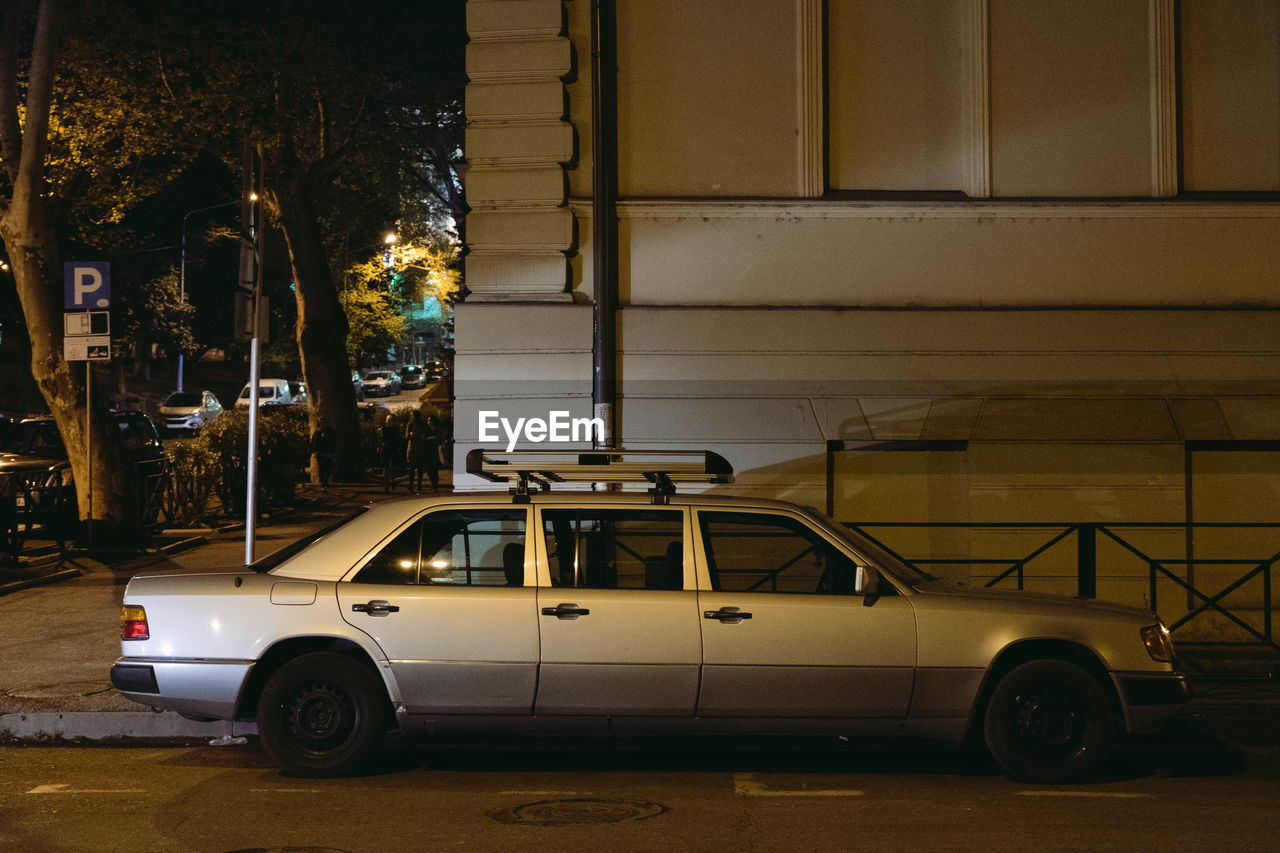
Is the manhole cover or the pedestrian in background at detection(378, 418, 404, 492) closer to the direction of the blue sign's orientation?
the manhole cover

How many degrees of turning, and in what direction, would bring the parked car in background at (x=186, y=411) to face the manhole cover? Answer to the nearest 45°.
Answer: approximately 45° to its left

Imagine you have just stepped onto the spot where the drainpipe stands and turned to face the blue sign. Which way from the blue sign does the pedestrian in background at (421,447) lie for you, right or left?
right

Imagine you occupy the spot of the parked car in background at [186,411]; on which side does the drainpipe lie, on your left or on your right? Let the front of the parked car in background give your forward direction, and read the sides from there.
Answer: on your left

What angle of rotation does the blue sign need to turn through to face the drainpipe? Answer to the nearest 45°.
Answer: approximately 45° to its left

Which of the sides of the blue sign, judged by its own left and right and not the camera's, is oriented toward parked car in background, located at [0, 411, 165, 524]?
back

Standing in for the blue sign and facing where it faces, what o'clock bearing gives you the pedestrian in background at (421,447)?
The pedestrian in background is roughly at 7 o'clock from the blue sign.

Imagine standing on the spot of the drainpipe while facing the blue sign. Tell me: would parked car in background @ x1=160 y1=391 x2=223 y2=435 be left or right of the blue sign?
right

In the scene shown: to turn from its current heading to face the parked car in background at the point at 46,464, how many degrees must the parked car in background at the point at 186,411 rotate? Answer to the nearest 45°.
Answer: approximately 45° to its left

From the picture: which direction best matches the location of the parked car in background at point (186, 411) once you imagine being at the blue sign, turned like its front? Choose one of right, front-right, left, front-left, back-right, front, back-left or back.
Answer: back

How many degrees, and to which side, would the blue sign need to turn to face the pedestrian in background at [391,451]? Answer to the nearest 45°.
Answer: approximately 135° to its left

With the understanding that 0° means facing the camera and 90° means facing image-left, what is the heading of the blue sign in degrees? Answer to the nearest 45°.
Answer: approximately 0°

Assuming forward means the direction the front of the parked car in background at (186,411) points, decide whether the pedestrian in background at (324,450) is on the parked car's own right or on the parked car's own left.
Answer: on the parked car's own left

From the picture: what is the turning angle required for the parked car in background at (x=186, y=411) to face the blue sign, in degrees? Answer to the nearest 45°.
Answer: approximately 45° to its left
